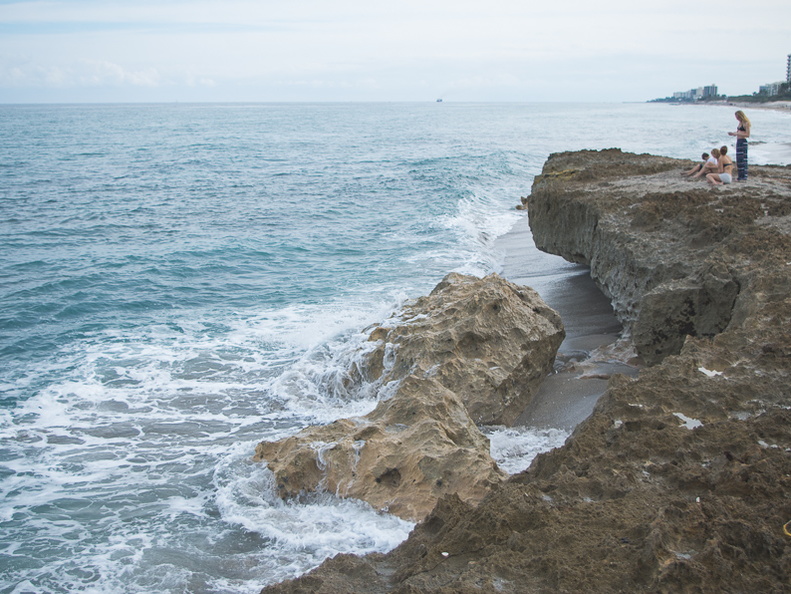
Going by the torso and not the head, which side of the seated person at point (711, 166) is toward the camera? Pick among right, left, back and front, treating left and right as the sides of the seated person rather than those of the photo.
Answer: left

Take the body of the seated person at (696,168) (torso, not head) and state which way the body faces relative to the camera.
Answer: to the viewer's left
